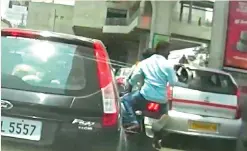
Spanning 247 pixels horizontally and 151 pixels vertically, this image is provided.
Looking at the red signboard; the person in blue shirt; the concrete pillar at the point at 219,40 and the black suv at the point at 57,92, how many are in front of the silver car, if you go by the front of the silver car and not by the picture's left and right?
2

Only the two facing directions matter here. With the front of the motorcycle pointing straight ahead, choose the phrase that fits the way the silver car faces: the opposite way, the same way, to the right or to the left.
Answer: the same way

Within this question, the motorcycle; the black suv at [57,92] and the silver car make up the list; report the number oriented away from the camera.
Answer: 3

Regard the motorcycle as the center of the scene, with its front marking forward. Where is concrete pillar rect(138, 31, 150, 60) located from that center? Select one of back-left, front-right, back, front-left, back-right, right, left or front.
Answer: front

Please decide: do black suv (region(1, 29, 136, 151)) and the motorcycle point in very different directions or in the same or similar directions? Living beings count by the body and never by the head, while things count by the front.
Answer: same or similar directions

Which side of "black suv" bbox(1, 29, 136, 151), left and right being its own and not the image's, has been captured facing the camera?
back

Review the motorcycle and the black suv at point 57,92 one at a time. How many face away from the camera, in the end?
2

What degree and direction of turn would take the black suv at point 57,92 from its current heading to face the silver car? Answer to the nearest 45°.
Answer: approximately 45° to its right

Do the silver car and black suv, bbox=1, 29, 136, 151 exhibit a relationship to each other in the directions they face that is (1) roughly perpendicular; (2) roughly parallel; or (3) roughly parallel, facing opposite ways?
roughly parallel

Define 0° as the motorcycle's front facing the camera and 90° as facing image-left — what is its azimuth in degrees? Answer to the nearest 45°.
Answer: approximately 180°

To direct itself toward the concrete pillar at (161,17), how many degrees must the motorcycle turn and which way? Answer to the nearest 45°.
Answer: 0° — it already faces it

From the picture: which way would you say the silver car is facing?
away from the camera

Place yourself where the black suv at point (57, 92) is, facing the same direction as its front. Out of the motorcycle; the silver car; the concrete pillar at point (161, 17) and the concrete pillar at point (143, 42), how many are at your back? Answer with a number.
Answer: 0

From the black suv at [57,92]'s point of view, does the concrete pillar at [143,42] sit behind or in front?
in front
